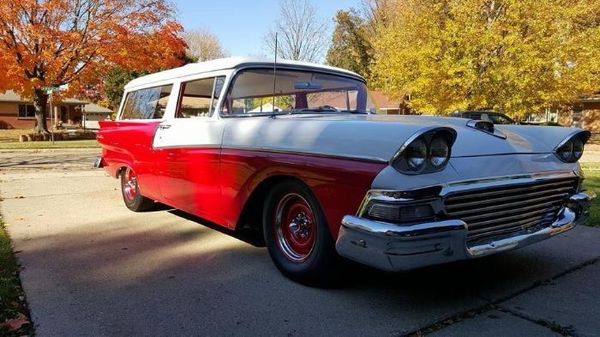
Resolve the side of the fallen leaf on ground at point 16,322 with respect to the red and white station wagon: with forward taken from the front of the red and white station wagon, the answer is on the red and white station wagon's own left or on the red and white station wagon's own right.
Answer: on the red and white station wagon's own right

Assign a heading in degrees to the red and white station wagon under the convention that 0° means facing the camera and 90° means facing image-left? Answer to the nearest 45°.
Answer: approximately 315°

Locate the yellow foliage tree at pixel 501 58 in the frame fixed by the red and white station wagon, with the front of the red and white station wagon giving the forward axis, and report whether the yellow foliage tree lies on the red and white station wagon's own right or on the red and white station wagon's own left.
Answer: on the red and white station wagon's own left

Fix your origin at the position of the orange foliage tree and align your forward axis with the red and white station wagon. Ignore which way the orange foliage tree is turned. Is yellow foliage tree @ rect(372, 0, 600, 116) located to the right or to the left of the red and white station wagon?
left

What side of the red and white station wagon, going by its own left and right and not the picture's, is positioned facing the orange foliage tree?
back
